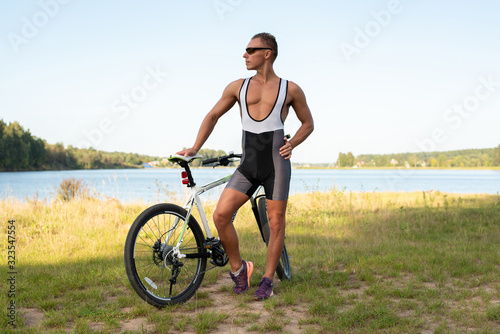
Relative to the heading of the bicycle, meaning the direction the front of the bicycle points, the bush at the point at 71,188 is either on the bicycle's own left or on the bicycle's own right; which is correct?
on the bicycle's own left
